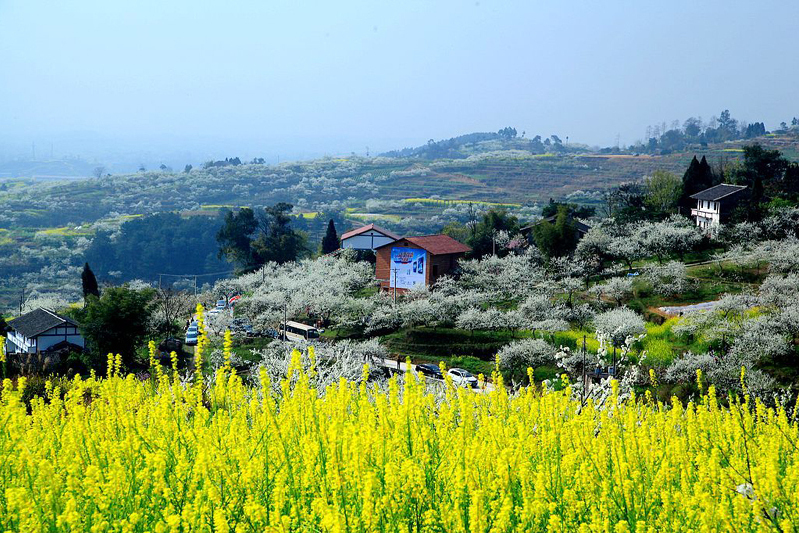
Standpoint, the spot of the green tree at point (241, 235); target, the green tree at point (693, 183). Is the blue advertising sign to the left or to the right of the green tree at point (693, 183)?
right

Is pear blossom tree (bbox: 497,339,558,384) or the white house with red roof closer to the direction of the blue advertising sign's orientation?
the pear blossom tree

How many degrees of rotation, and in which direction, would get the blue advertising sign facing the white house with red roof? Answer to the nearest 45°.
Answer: approximately 180°

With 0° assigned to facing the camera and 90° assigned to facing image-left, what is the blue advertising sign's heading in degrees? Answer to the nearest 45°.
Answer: approximately 0°

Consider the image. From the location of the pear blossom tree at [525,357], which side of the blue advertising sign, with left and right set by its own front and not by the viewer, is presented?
front

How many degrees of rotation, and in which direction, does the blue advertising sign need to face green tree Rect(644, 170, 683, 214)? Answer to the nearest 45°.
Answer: approximately 135° to its left

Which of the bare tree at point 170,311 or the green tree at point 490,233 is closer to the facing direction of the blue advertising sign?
the bare tree

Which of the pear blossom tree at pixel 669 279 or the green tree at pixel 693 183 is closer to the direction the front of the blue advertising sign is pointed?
the pear blossom tree

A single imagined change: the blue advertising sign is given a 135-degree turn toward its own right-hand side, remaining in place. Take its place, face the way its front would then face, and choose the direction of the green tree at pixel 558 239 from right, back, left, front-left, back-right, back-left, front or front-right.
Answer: back-right
